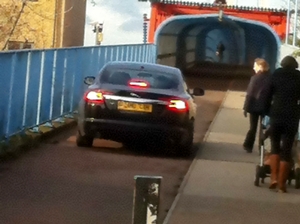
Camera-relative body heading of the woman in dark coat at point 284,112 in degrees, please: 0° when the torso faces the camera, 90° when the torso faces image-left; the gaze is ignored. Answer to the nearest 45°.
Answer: approximately 180°

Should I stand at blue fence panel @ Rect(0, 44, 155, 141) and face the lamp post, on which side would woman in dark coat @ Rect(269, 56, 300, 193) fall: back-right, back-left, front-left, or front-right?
back-right

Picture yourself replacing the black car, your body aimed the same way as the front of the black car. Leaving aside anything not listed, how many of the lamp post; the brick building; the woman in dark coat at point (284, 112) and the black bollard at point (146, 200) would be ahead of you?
2

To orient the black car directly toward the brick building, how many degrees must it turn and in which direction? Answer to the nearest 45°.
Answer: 0° — it already faces it

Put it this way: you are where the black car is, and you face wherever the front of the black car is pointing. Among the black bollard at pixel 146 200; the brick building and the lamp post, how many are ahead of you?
2

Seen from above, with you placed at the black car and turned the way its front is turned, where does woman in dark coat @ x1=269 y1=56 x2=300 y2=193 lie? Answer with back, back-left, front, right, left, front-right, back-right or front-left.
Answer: back-right

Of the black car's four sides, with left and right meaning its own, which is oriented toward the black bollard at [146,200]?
back

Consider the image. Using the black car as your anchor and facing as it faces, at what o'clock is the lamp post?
The lamp post is roughly at 12 o'clock from the black car.

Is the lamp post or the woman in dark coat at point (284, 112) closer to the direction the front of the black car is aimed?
the lamp post

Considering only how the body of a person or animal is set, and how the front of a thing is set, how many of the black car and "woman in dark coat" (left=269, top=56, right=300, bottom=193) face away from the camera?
2

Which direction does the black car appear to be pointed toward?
away from the camera
